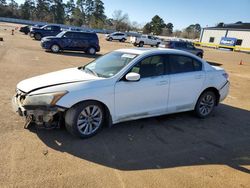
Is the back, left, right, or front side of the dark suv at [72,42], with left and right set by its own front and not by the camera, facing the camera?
left

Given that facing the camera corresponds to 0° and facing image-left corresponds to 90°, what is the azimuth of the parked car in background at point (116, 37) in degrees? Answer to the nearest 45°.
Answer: approximately 90°

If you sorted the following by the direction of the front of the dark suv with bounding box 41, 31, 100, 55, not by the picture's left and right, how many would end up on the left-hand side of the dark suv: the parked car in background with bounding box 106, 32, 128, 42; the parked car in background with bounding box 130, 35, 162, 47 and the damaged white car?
1

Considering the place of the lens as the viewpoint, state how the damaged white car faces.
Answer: facing the viewer and to the left of the viewer

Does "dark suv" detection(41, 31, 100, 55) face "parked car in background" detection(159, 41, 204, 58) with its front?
no

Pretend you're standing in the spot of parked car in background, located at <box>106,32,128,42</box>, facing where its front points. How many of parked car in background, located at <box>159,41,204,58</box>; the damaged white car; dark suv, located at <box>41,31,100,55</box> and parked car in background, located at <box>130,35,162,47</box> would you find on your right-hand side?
0

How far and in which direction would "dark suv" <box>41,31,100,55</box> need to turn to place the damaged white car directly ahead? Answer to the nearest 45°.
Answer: approximately 90° to its left

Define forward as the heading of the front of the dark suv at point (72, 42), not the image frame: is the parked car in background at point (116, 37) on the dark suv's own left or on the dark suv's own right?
on the dark suv's own right

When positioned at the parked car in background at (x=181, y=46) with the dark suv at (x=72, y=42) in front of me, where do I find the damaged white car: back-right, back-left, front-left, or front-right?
front-left

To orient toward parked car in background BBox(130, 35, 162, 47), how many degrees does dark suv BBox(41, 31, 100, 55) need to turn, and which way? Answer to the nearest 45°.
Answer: approximately 135° to its right

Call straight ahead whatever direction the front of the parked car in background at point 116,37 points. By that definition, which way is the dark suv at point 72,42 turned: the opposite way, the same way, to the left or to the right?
the same way

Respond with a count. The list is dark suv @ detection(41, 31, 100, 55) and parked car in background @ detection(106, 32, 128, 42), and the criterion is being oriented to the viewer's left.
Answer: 2

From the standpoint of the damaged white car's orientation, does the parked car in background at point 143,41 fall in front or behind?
behind

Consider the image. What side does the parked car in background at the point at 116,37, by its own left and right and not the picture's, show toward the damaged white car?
left
